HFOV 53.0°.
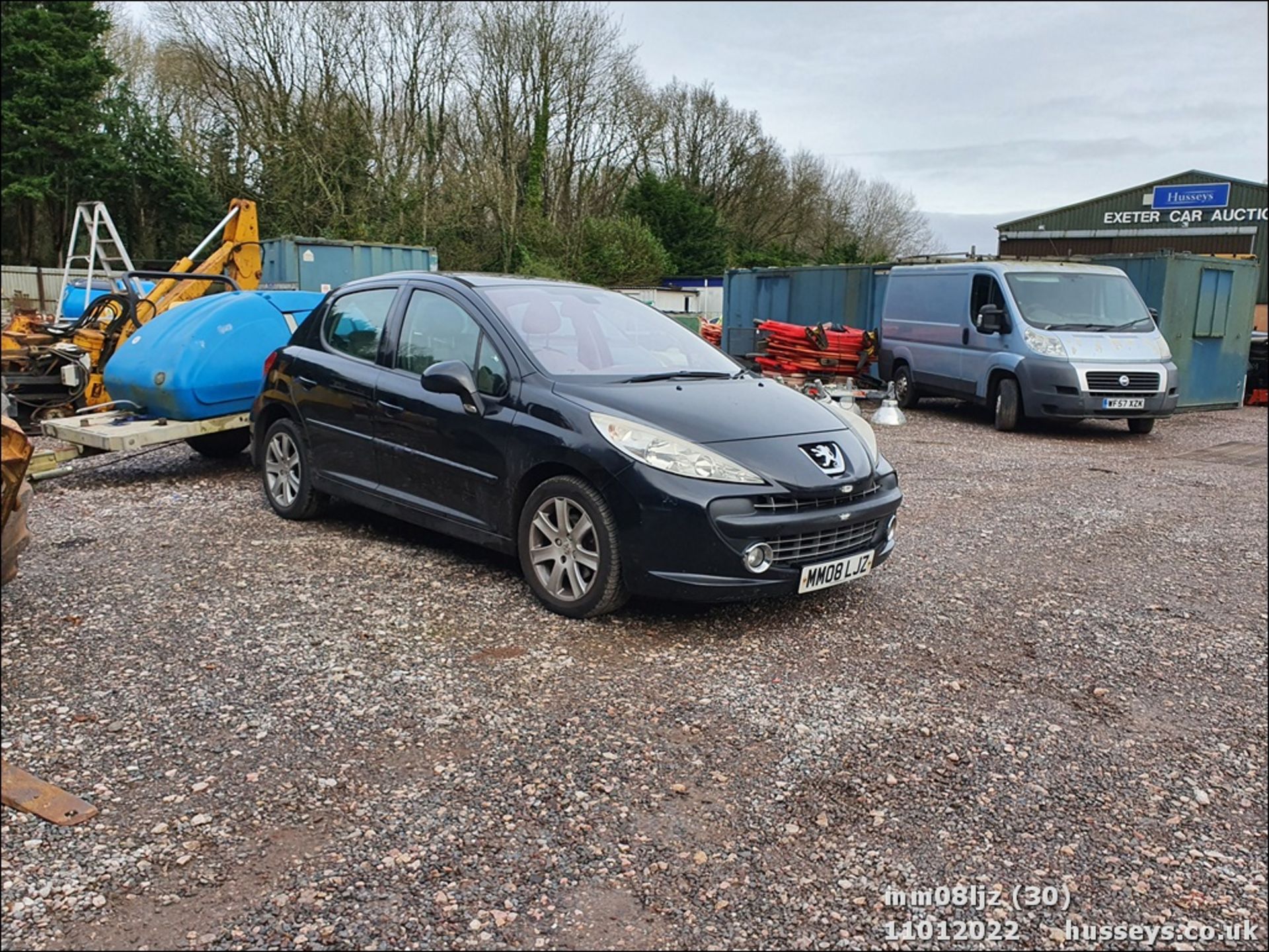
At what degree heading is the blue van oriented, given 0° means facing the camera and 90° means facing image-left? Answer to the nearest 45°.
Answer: approximately 315°

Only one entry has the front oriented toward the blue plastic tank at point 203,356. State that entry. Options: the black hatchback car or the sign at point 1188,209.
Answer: the sign

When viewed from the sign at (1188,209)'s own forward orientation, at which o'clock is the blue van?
The blue van is roughly at 12 o'clock from the sign.

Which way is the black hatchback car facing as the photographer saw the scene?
facing the viewer and to the right of the viewer

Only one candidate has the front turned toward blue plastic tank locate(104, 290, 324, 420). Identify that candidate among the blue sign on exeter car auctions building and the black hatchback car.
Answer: the blue sign on exeter car auctions building

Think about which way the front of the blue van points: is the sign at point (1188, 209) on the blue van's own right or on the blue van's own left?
on the blue van's own left

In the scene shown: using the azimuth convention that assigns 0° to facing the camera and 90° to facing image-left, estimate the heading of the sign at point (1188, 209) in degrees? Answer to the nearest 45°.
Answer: approximately 0°

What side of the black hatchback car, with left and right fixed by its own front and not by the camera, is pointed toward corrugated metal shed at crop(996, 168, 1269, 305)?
left

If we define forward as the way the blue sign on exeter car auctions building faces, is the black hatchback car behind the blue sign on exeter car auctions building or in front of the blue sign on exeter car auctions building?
in front

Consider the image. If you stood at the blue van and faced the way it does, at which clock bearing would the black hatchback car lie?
The black hatchback car is roughly at 2 o'clock from the blue van.

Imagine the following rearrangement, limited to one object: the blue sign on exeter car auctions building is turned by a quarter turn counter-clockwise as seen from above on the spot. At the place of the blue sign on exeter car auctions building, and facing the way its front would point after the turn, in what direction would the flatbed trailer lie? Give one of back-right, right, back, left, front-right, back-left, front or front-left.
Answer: right

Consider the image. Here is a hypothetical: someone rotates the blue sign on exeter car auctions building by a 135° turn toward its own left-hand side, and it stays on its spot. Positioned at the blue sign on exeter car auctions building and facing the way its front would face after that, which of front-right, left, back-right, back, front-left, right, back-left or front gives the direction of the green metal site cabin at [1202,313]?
back-right

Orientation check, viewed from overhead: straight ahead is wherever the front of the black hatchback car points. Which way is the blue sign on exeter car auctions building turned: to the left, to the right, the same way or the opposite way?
to the right

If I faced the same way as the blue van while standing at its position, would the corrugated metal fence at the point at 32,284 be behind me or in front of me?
behind

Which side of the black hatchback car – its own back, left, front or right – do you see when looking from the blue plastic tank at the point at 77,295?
back
